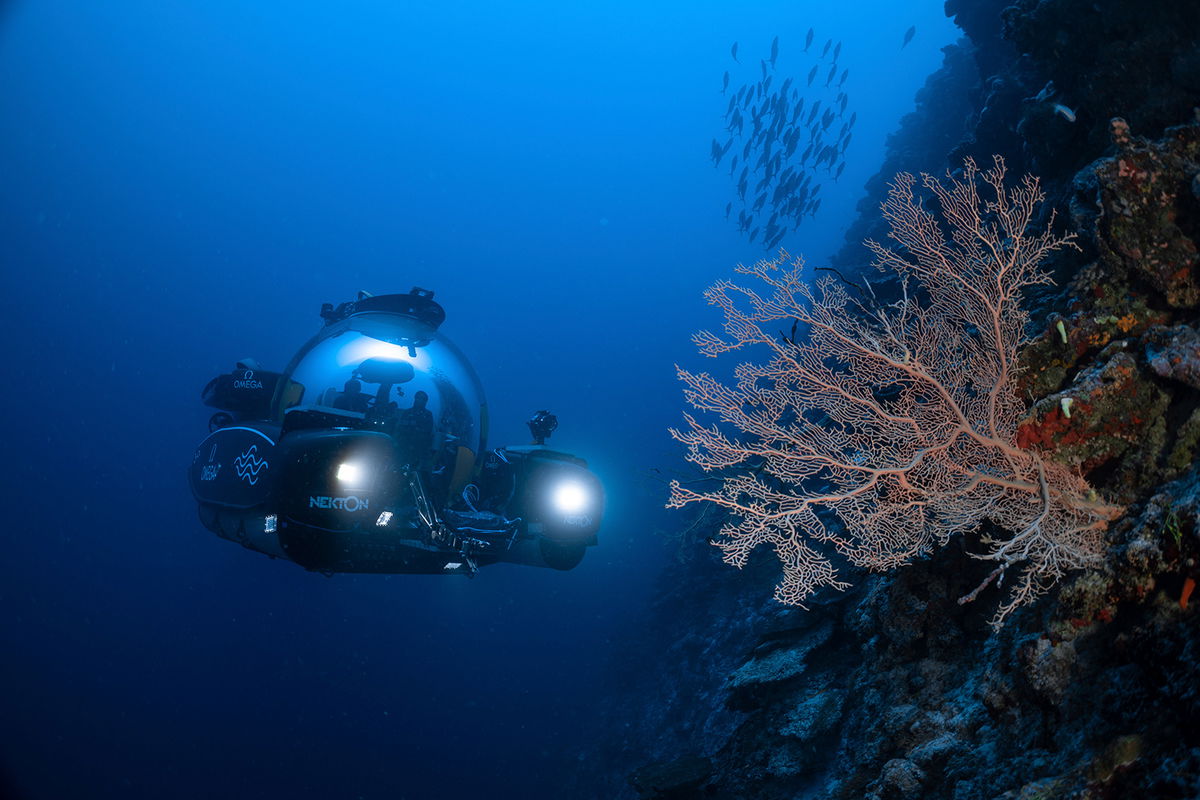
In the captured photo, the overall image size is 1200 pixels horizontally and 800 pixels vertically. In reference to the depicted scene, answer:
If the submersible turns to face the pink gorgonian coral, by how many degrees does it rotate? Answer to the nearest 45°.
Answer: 0° — it already faces it

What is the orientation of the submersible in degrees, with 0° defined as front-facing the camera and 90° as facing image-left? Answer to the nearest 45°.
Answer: approximately 315°
